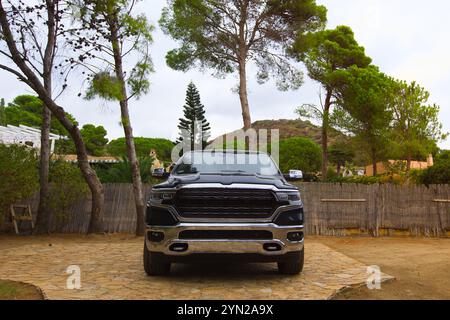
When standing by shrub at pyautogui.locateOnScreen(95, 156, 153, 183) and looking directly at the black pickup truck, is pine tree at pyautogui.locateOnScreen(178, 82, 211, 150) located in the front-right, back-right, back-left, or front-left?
back-left

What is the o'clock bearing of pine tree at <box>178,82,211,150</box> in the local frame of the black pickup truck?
The pine tree is roughly at 6 o'clock from the black pickup truck.

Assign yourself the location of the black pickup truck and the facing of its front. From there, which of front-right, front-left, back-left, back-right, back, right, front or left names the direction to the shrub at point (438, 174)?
back-left

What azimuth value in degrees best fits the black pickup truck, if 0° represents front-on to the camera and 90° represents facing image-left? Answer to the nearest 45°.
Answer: approximately 0°

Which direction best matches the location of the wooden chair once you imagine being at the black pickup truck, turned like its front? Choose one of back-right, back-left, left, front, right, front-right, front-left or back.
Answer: back-right

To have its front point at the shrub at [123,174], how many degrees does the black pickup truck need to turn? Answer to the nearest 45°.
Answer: approximately 180°
